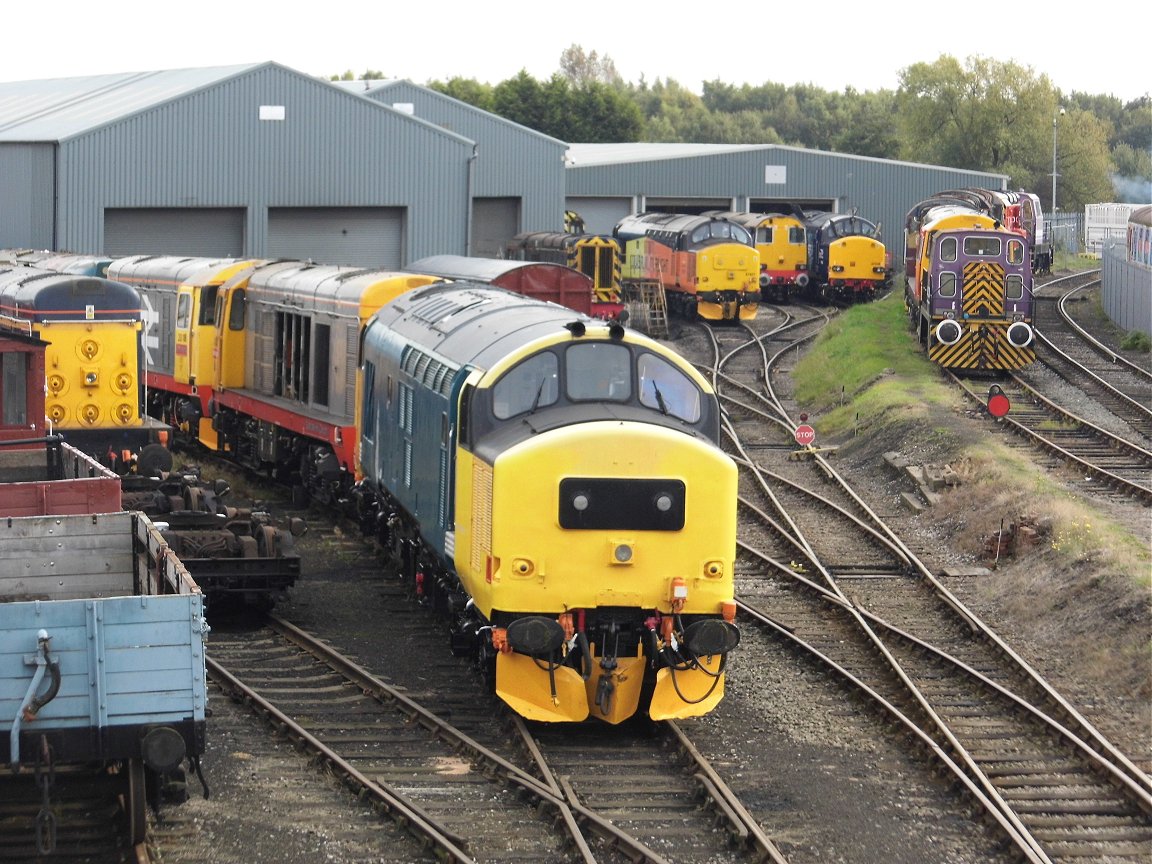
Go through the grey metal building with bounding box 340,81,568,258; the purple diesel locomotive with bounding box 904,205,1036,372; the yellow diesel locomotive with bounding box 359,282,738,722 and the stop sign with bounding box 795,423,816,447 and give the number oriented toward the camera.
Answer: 4

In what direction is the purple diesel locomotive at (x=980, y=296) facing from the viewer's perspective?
toward the camera

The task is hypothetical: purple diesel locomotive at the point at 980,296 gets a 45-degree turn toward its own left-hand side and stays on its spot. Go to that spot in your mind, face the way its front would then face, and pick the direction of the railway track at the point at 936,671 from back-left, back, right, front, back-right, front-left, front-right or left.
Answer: front-right

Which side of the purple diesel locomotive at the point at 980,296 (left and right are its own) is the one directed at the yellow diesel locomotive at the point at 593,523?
front

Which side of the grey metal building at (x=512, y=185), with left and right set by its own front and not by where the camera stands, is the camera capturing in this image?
front

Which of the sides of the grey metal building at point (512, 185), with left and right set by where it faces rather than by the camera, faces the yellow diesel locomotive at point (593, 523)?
front

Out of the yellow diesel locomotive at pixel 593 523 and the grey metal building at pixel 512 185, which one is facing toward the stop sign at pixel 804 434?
the grey metal building

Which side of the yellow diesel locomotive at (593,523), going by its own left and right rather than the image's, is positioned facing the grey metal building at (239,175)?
back

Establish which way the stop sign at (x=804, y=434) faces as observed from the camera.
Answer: facing the viewer

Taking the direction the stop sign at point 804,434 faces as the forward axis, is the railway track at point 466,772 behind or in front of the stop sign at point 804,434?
in front
